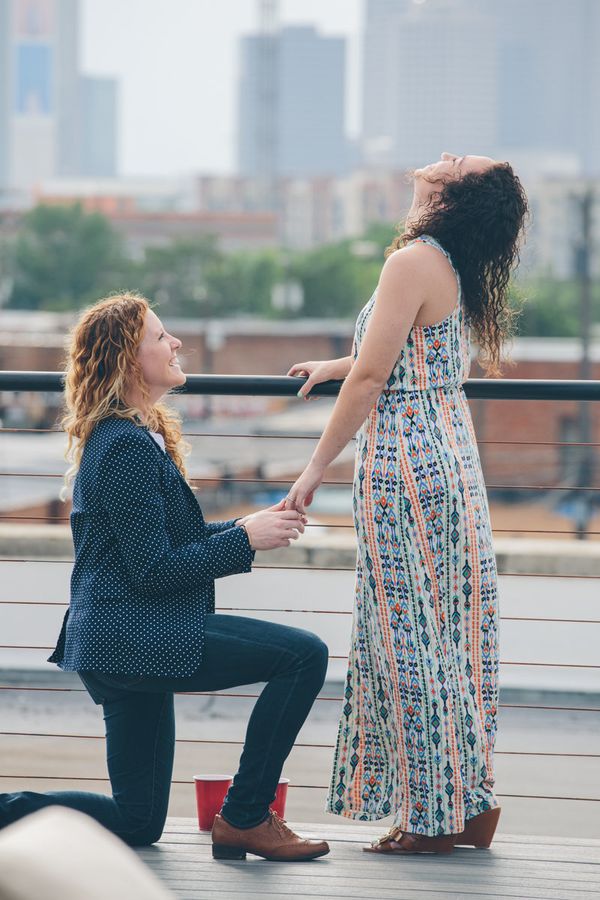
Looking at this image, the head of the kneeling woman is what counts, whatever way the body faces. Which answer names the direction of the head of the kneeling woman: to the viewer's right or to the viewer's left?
to the viewer's right

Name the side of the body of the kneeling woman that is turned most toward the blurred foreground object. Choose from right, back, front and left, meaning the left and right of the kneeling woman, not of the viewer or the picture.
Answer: right

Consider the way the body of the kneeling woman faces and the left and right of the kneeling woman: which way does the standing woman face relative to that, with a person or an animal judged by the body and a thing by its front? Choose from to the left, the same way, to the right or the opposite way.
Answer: the opposite way

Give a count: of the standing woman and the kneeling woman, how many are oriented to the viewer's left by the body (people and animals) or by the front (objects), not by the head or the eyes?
1

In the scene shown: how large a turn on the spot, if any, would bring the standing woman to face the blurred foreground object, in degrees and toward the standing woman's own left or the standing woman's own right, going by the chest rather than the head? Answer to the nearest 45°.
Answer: approximately 90° to the standing woman's own left

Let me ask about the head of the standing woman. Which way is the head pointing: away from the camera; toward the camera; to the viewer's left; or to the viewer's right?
to the viewer's left

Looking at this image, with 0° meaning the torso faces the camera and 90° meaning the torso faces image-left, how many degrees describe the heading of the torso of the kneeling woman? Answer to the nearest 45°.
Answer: approximately 270°

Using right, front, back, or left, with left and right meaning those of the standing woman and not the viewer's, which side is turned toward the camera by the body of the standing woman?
left
